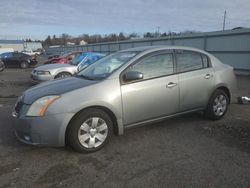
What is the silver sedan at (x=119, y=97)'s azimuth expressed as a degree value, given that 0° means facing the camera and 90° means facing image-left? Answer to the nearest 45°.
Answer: approximately 45°

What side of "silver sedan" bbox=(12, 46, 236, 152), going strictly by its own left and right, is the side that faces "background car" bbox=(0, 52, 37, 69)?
right
